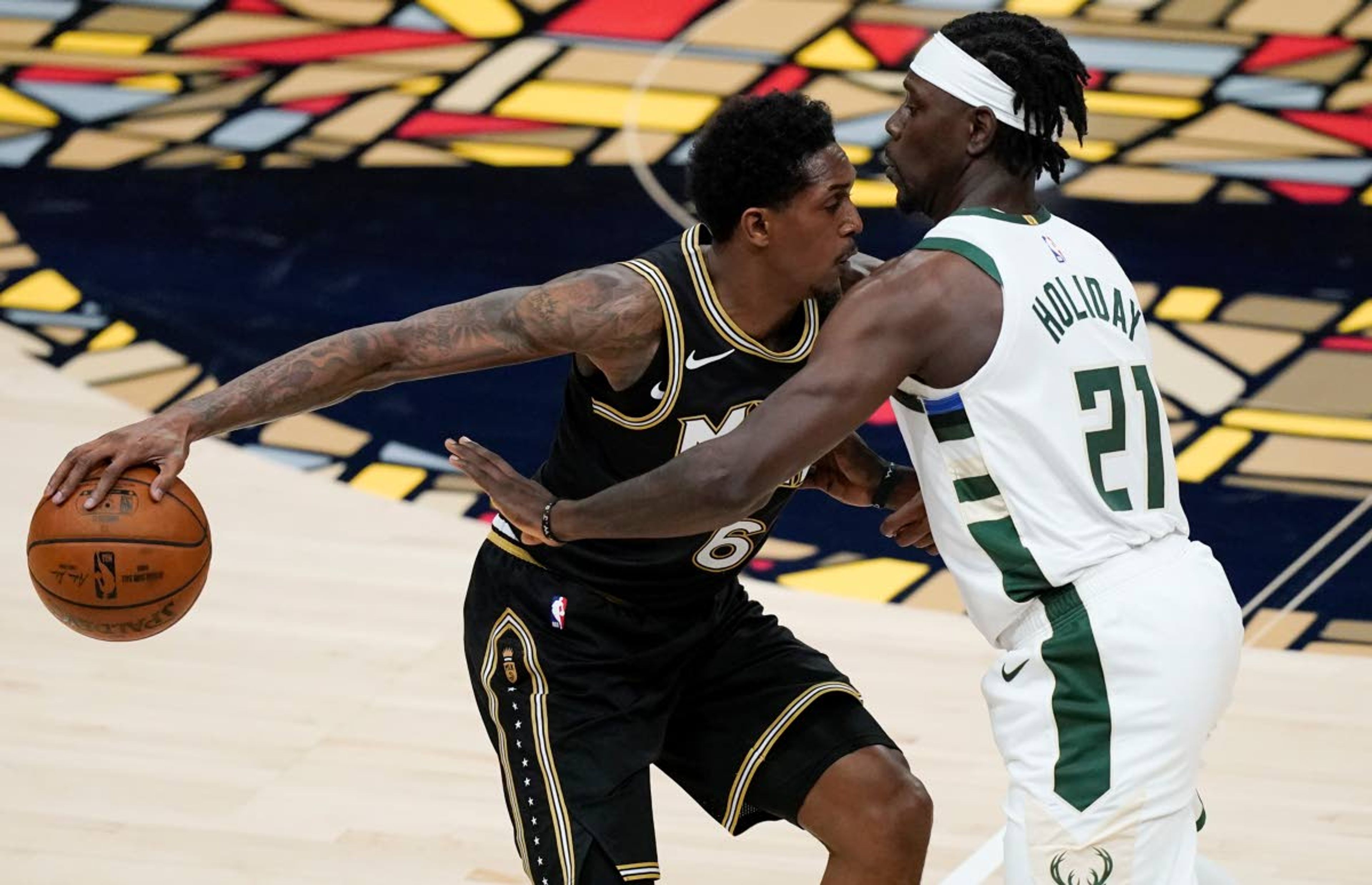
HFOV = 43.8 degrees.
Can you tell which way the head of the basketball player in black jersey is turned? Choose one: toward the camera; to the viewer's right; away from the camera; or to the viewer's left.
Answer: to the viewer's right

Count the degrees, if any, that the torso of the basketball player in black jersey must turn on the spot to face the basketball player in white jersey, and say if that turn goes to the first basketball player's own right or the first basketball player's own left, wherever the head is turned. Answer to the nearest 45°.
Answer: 0° — they already face them

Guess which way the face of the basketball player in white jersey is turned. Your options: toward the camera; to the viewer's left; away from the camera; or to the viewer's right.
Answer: to the viewer's left
